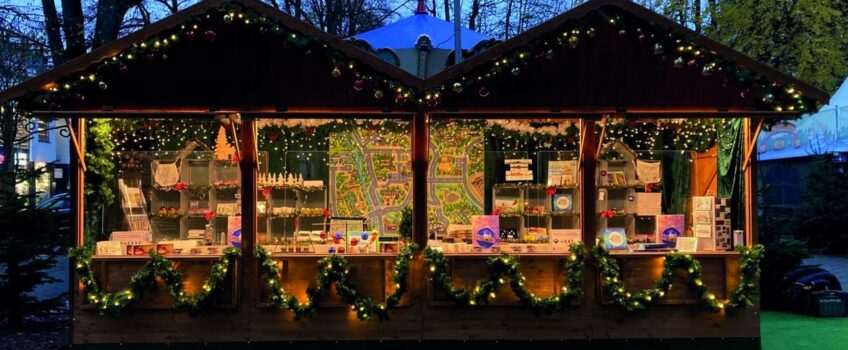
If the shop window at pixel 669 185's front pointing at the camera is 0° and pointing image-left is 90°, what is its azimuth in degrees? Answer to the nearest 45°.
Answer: approximately 0°

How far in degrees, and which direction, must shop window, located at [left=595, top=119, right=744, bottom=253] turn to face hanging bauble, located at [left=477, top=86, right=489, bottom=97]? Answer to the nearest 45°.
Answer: approximately 45° to its right

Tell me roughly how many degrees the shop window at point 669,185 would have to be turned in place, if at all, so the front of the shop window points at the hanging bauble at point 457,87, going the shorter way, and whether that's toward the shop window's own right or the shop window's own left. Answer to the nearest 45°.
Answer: approximately 45° to the shop window's own right

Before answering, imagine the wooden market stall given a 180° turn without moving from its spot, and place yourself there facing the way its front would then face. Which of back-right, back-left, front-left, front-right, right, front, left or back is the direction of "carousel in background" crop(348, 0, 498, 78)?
front

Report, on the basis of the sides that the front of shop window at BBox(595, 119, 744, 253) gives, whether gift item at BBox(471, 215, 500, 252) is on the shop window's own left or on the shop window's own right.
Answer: on the shop window's own right

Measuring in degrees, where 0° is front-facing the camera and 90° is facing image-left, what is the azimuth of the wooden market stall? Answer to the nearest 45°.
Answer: approximately 0°

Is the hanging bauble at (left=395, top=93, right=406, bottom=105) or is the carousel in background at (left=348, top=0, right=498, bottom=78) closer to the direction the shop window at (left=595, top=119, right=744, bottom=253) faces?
the hanging bauble

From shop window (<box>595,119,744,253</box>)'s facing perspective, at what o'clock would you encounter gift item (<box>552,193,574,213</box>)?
The gift item is roughly at 2 o'clock from the shop window.

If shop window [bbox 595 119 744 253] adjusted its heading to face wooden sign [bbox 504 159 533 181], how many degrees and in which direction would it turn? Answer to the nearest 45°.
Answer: approximately 90° to its right

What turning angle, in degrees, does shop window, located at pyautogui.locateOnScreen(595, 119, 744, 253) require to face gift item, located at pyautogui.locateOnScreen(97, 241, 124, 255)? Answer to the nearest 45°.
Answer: approximately 45° to its right
